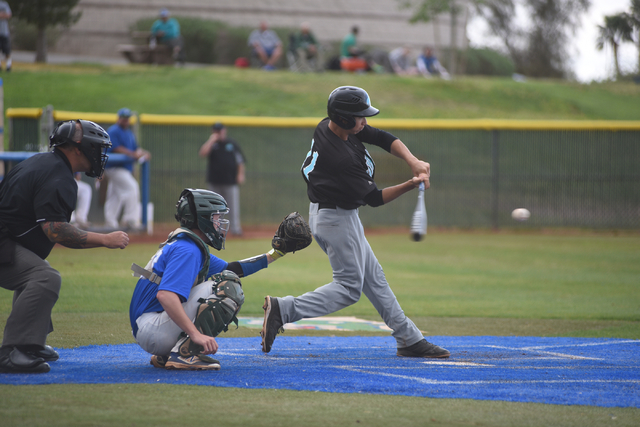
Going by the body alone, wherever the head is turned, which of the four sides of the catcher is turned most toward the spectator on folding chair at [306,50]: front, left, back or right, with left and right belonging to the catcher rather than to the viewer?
left

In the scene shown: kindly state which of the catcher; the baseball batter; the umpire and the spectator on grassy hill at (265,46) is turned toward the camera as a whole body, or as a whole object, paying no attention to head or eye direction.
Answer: the spectator on grassy hill

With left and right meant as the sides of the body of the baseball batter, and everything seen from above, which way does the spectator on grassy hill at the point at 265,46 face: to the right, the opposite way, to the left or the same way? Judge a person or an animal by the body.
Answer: to the right

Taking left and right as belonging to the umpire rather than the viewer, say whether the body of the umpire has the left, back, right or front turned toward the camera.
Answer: right

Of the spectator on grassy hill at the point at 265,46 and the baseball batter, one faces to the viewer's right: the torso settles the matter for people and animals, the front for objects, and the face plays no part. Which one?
the baseball batter

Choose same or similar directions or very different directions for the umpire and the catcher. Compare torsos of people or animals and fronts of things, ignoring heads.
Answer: same or similar directions

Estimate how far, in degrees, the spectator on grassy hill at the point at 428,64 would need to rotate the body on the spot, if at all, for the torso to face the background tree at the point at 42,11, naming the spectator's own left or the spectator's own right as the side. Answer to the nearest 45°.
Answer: approximately 90° to the spectator's own right

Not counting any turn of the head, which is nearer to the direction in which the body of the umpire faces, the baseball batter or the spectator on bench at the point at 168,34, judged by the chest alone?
the baseball batter

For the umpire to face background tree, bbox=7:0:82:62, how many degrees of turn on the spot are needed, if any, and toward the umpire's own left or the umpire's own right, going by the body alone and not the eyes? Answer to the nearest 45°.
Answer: approximately 90° to the umpire's own left

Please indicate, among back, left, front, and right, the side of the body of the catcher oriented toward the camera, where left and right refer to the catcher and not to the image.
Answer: right

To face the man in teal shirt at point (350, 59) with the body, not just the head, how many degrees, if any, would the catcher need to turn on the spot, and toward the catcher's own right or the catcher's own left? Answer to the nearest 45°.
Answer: approximately 90° to the catcher's own left

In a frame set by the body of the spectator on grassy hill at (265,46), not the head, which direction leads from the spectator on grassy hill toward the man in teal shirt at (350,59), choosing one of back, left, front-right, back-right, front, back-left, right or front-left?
left

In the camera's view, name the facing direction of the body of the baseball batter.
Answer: to the viewer's right

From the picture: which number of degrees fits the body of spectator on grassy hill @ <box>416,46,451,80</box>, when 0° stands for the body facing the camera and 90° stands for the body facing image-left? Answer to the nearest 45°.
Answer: approximately 315°

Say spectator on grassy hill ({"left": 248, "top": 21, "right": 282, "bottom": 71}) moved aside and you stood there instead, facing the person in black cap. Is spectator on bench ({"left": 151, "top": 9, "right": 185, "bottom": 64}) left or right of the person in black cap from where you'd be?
right

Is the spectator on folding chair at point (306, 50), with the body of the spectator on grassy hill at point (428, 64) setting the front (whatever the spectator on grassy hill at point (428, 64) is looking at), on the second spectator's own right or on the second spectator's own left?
on the second spectator's own right

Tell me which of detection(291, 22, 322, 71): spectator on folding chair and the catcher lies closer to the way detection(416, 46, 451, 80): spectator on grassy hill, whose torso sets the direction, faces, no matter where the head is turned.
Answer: the catcher

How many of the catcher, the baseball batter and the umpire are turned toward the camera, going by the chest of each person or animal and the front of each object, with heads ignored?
0

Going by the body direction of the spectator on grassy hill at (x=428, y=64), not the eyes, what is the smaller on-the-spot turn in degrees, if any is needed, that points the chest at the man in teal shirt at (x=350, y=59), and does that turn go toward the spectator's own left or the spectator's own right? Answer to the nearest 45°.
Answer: approximately 90° to the spectator's own right
